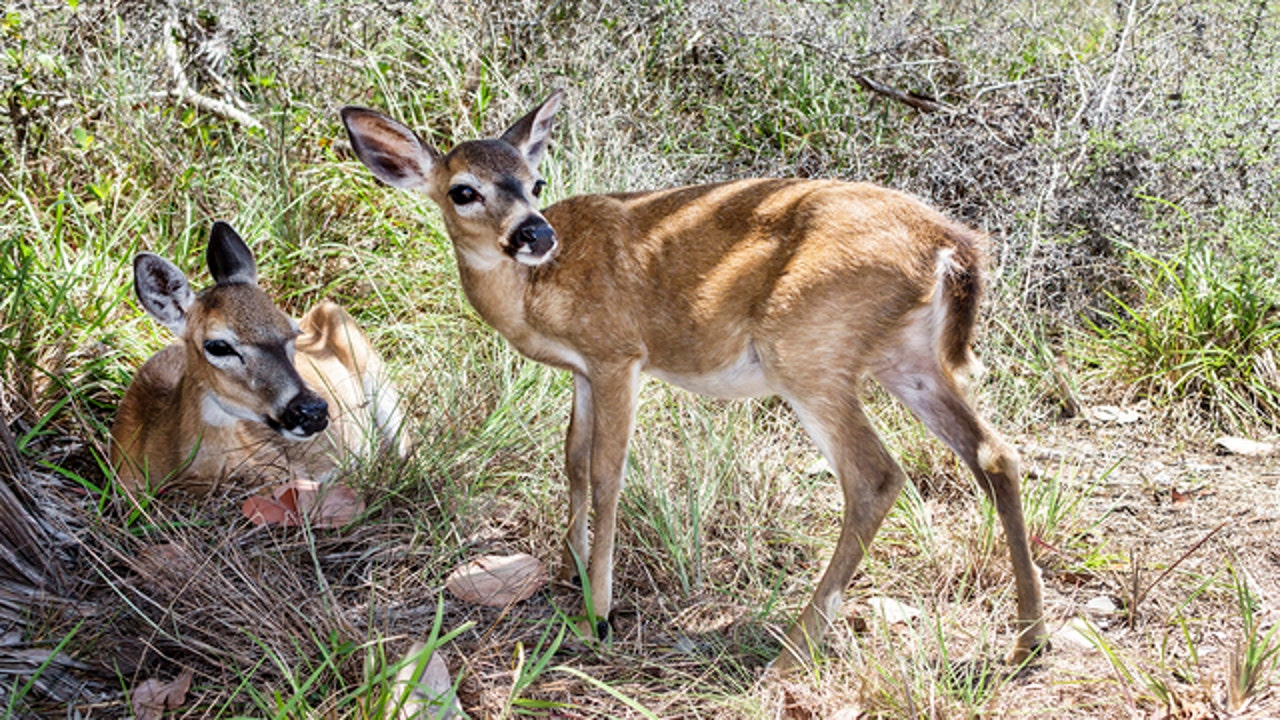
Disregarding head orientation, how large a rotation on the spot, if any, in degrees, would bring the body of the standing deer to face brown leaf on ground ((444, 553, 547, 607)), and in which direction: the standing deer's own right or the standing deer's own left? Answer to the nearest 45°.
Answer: approximately 45° to the standing deer's own left

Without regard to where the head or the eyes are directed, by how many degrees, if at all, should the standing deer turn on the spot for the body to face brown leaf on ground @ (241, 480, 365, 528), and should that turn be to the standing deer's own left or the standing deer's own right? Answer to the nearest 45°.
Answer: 0° — it already faces it

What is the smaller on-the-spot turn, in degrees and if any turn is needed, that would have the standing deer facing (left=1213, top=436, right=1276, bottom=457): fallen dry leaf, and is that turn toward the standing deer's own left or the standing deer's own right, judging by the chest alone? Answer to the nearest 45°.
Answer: approximately 180°

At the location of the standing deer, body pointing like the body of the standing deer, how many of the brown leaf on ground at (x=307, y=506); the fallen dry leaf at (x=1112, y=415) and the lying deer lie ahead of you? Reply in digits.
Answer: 2

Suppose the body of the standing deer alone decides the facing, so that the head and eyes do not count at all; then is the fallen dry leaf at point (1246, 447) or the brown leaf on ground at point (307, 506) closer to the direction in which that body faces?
the brown leaf on ground

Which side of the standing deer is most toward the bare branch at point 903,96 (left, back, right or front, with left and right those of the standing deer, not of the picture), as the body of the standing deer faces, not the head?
right

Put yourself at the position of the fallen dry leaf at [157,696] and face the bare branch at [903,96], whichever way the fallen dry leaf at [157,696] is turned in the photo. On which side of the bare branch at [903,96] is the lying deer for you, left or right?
left

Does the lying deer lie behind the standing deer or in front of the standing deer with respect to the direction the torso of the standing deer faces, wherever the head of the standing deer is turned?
in front

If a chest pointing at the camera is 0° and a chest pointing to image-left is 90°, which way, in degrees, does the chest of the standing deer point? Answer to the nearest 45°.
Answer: approximately 90°

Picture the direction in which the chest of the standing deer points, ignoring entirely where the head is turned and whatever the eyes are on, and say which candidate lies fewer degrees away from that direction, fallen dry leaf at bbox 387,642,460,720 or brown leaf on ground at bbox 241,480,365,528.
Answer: the brown leaf on ground

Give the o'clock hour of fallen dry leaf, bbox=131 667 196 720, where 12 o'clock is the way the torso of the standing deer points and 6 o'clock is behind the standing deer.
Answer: The fallen dry leaf is roughly at 11 o'clock from the standing deer.
